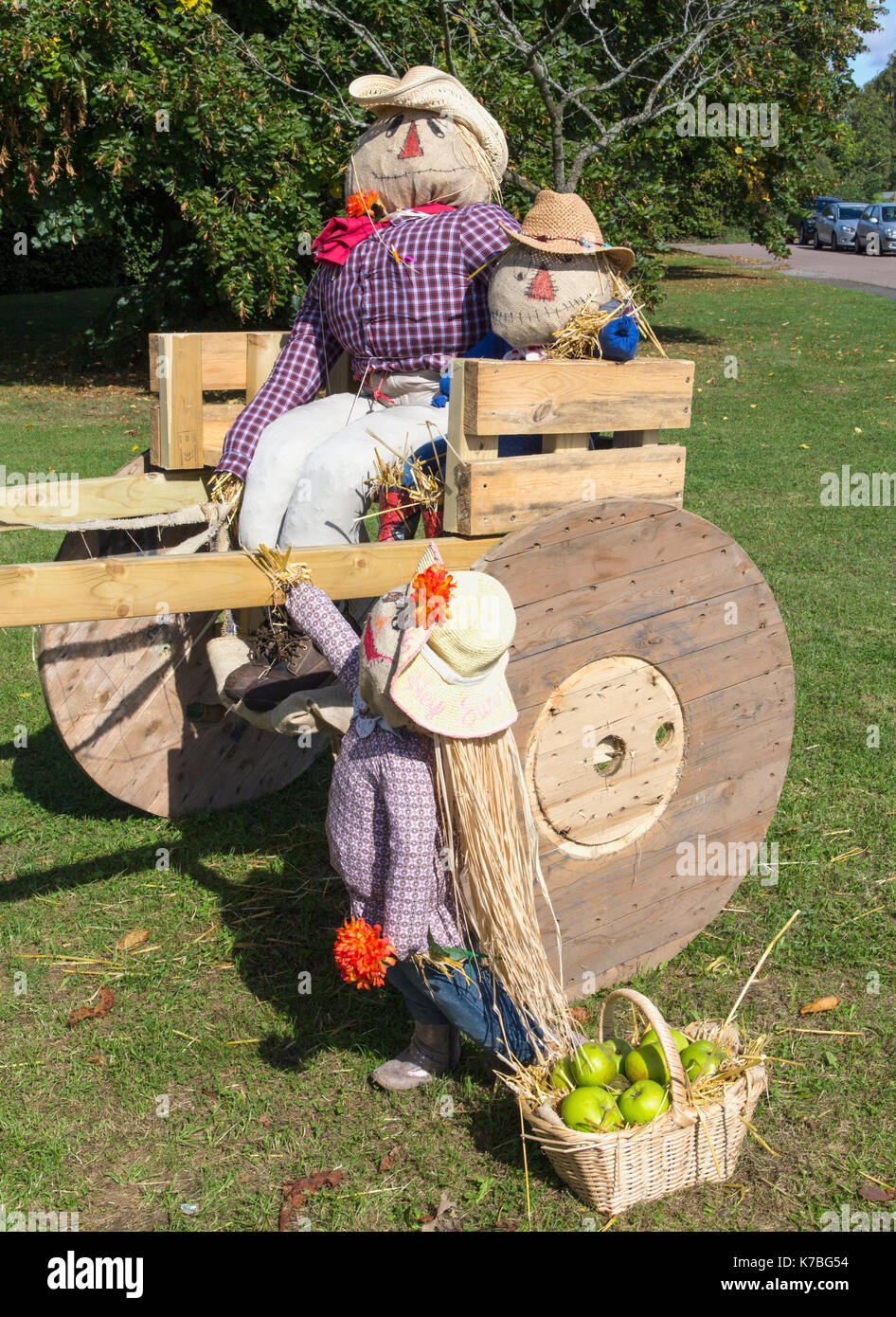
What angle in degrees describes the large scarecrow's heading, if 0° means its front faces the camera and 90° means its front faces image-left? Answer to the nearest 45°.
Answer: approximately 45°

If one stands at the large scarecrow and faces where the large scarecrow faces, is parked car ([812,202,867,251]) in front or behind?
behind
